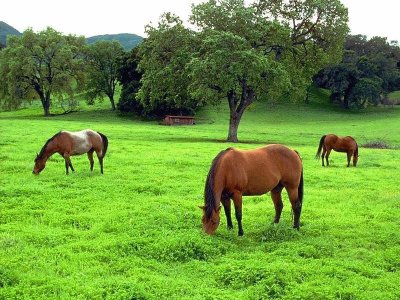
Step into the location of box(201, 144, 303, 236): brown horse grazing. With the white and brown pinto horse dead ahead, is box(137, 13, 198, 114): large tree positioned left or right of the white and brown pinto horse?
right

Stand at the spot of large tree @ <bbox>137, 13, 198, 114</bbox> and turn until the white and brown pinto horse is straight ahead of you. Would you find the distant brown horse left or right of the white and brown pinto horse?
left

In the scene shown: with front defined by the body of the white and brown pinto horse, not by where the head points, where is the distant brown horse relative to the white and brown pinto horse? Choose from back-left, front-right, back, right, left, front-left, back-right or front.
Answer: back

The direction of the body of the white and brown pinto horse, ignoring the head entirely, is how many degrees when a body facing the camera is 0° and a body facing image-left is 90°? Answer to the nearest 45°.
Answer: approximately 90°

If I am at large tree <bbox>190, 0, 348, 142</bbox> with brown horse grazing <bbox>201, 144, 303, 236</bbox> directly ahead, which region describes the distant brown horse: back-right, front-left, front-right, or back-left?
front-left

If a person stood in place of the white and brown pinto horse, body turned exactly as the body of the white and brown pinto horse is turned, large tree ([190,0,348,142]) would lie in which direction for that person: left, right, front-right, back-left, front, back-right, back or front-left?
back-right

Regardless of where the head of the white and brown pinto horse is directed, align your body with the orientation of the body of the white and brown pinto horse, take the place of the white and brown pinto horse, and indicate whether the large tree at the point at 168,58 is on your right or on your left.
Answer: on your right

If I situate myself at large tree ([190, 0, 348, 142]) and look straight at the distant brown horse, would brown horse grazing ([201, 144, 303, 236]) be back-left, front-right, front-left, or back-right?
front-right

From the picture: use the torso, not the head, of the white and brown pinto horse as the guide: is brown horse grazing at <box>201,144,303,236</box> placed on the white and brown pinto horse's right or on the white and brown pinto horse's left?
on the white and brown pinto horse's left
